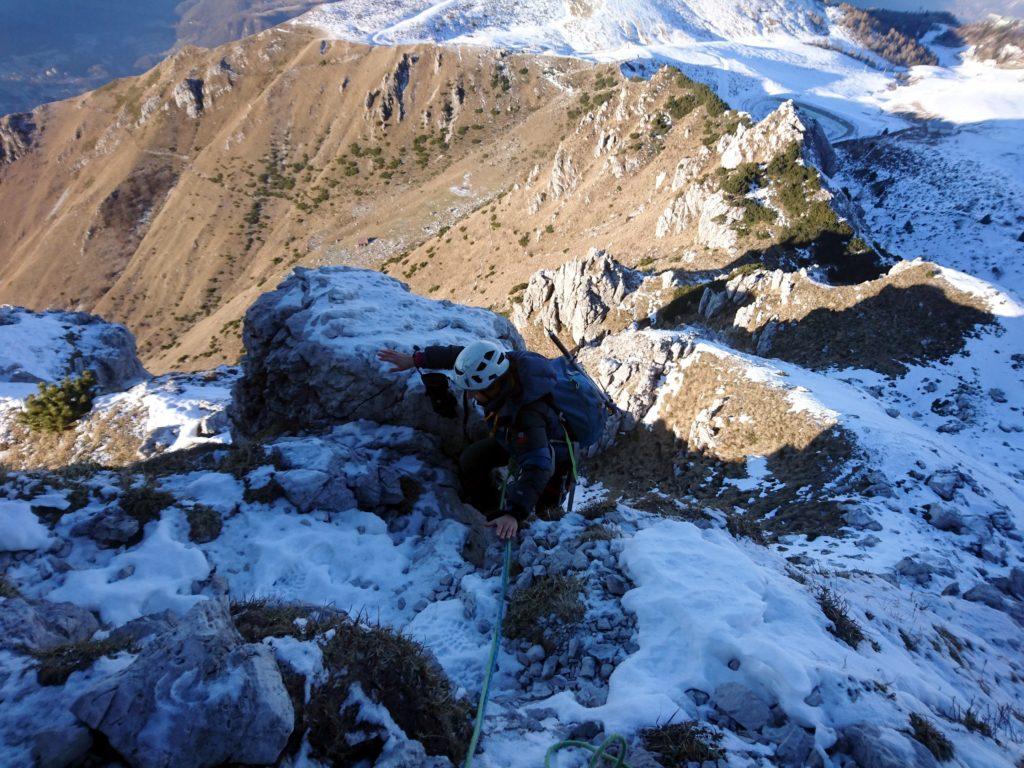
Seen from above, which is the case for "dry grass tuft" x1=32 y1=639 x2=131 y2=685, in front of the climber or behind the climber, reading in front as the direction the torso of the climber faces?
in front

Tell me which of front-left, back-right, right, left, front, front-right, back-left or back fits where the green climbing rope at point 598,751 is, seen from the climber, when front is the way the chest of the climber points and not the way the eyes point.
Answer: front-left

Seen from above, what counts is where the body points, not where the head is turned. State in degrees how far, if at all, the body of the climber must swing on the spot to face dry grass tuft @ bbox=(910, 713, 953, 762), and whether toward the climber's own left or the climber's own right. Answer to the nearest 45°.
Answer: approximately 90° to the climber's own left

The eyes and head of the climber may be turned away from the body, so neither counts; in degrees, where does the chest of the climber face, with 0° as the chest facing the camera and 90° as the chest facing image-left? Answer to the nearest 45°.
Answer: approximately 45°

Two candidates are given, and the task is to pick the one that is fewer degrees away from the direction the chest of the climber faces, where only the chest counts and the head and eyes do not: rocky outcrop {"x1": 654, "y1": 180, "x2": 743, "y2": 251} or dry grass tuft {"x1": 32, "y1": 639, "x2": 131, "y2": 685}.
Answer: the dry grass tuft

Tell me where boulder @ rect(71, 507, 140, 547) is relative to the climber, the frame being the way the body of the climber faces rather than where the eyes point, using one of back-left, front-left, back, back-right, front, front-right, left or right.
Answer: front-right

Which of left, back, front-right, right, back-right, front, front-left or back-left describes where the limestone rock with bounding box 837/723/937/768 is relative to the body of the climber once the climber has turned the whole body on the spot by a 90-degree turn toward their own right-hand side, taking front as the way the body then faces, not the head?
back

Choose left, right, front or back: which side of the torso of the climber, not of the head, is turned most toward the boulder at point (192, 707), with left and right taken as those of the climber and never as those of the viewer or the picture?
front
